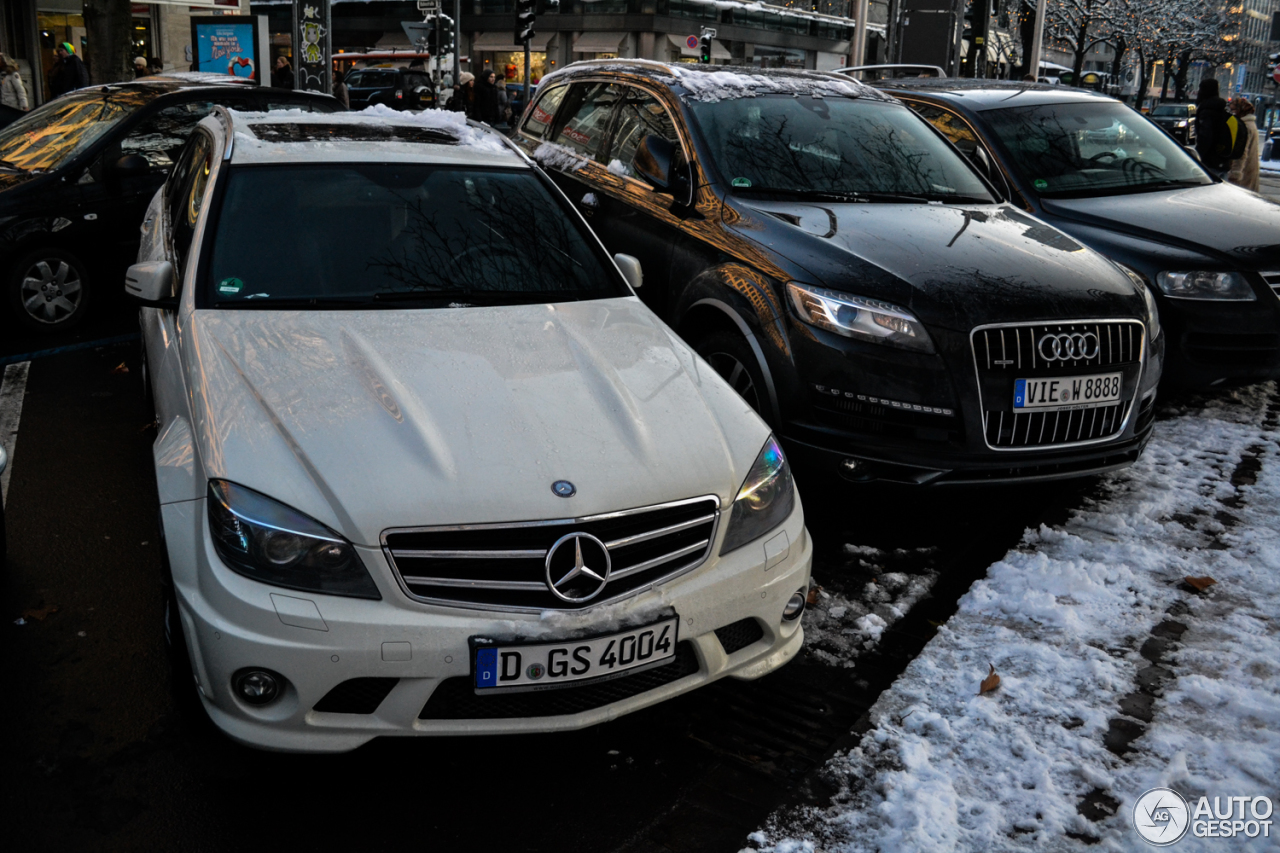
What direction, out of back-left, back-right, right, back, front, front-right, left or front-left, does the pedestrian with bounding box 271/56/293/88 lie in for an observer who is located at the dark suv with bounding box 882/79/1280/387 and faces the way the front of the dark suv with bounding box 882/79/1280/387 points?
back

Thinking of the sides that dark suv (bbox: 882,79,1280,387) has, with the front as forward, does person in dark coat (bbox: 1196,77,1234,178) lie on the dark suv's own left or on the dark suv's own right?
on the dark suv's own left

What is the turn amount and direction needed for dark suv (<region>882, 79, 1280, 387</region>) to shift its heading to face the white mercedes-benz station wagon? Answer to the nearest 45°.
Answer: approximately 45° to its right

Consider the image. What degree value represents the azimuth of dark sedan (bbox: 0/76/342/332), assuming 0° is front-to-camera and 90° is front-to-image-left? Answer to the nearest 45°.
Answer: approximately 45°

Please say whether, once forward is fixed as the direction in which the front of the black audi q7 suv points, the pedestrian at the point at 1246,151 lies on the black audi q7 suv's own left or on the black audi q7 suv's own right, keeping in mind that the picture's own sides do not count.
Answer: on the black audi q7 suv's own left

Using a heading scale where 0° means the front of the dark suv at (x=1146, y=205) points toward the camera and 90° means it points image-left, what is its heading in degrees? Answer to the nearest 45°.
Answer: approximately 315°

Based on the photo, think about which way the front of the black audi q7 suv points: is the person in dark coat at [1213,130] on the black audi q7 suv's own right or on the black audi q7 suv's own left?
on the black audi q7 suv's own left

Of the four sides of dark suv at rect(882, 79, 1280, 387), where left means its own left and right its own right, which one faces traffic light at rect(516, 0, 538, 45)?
back

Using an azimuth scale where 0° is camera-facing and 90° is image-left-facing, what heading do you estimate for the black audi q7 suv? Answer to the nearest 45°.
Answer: approximately 315°

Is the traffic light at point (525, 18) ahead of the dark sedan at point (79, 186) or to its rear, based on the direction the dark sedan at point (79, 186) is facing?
to the rear

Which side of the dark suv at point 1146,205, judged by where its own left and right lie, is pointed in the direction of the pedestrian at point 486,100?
back

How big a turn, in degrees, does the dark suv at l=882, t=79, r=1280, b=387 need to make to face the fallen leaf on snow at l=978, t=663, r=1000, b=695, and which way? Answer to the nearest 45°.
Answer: approximately 45° to its right

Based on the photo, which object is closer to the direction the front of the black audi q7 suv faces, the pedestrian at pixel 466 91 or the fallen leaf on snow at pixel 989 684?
the fallen leaf on snow

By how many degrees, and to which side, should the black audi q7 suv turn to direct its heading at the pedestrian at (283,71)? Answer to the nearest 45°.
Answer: approximately 180°
